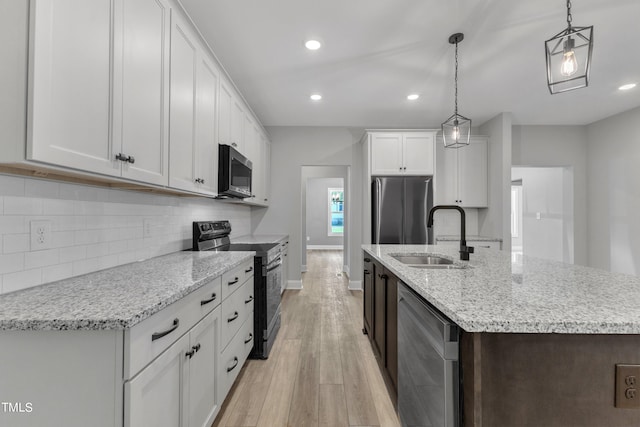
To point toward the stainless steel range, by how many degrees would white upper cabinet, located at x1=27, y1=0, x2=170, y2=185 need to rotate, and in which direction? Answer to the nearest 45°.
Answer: approximately 90° to its left

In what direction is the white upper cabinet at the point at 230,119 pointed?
to the viewer's right

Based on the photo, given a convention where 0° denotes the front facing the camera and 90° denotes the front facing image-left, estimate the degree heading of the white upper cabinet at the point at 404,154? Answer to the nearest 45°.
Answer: approximately 0°

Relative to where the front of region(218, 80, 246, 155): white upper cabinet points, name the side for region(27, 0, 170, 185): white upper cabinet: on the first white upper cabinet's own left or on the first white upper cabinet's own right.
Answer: on the first white upper cabinet's own right

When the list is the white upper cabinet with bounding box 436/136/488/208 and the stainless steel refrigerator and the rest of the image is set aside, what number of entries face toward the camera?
2

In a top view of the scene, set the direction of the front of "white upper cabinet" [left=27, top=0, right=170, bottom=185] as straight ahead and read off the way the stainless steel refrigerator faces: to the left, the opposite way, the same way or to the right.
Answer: to the right

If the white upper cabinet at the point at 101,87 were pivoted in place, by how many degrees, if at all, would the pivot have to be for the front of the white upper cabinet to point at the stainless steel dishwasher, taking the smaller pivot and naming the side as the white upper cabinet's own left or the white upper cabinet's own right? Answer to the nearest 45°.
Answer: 0° — it already faces it

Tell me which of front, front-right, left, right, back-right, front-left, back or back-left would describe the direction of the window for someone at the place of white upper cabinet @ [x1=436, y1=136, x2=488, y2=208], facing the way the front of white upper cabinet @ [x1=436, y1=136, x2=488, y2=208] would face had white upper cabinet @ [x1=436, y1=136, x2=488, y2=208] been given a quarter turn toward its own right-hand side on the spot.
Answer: front-right
